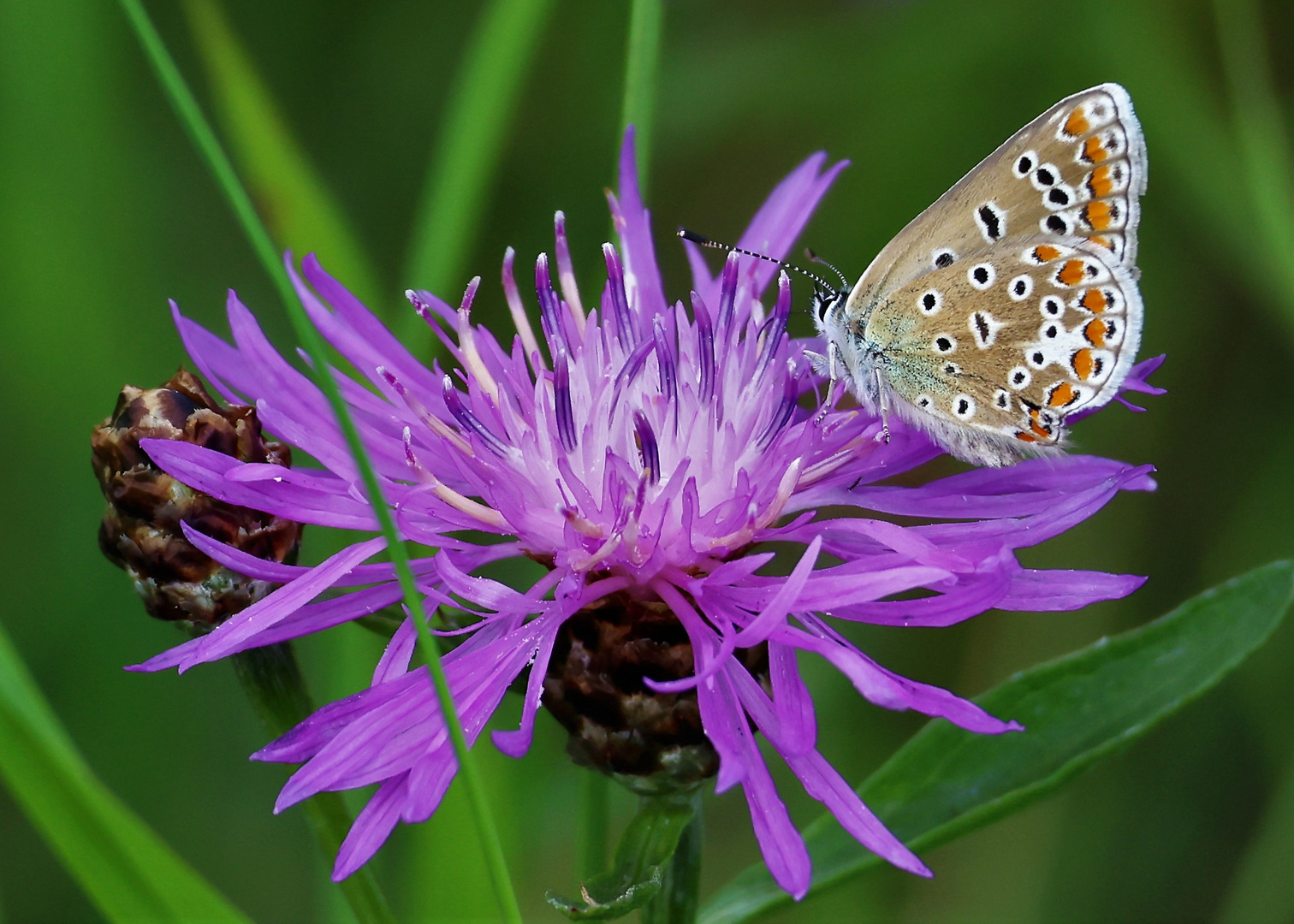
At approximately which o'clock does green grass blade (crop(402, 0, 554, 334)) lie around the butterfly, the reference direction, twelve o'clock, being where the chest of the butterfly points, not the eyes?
The green grass blade is roughly at 1 o'clock from the butterfly.

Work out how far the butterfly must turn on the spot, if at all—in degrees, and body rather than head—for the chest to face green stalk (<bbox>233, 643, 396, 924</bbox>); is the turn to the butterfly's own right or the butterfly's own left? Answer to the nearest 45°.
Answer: approximately 45° to the butterfly's own left

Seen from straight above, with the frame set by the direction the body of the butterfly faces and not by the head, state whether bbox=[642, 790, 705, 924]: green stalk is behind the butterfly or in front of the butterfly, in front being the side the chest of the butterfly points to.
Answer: in front

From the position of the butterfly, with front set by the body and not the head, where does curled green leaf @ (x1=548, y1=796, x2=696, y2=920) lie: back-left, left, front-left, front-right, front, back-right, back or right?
front-left

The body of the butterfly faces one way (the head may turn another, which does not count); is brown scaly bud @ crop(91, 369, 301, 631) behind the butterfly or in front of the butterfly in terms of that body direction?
in front

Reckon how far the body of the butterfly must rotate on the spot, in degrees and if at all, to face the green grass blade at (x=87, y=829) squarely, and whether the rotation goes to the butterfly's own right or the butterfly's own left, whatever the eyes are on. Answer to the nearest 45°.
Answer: approximately 45° to the butterfly's own left

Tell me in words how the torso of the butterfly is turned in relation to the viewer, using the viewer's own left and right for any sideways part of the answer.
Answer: facing to the left of the viewer
